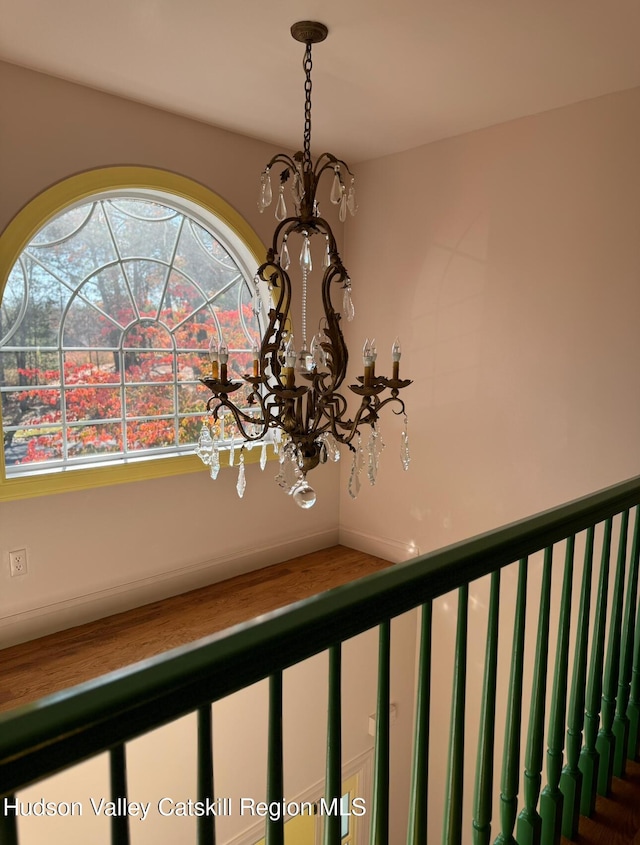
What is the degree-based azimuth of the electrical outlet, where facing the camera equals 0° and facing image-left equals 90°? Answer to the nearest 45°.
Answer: approximately 315°
